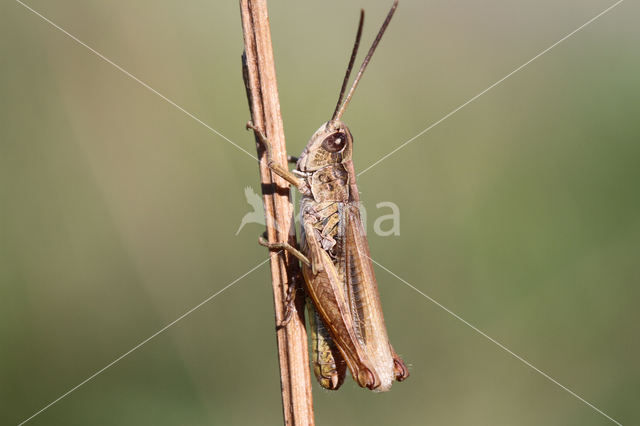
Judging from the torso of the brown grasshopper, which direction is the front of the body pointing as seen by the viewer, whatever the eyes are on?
to the viewer's left
